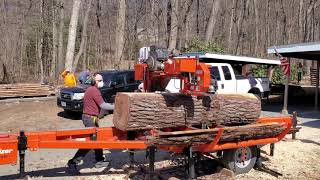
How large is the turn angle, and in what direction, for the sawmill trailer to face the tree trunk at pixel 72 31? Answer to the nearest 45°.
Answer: approximately 90° to its right

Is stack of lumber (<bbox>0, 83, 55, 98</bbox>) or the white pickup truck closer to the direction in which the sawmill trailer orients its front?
the stack of lumber

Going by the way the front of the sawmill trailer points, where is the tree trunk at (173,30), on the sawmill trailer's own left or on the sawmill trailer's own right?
on the sawmill trailer's own right

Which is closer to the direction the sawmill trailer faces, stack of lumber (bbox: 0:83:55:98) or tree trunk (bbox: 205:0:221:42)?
the stack of lumber

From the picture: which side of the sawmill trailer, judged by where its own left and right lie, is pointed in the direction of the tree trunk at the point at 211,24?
right

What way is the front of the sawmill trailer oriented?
to the viewer's left

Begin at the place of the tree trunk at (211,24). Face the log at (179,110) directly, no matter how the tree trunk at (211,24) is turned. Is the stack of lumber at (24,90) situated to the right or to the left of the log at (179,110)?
right

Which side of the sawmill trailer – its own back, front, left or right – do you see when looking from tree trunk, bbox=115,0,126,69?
right
